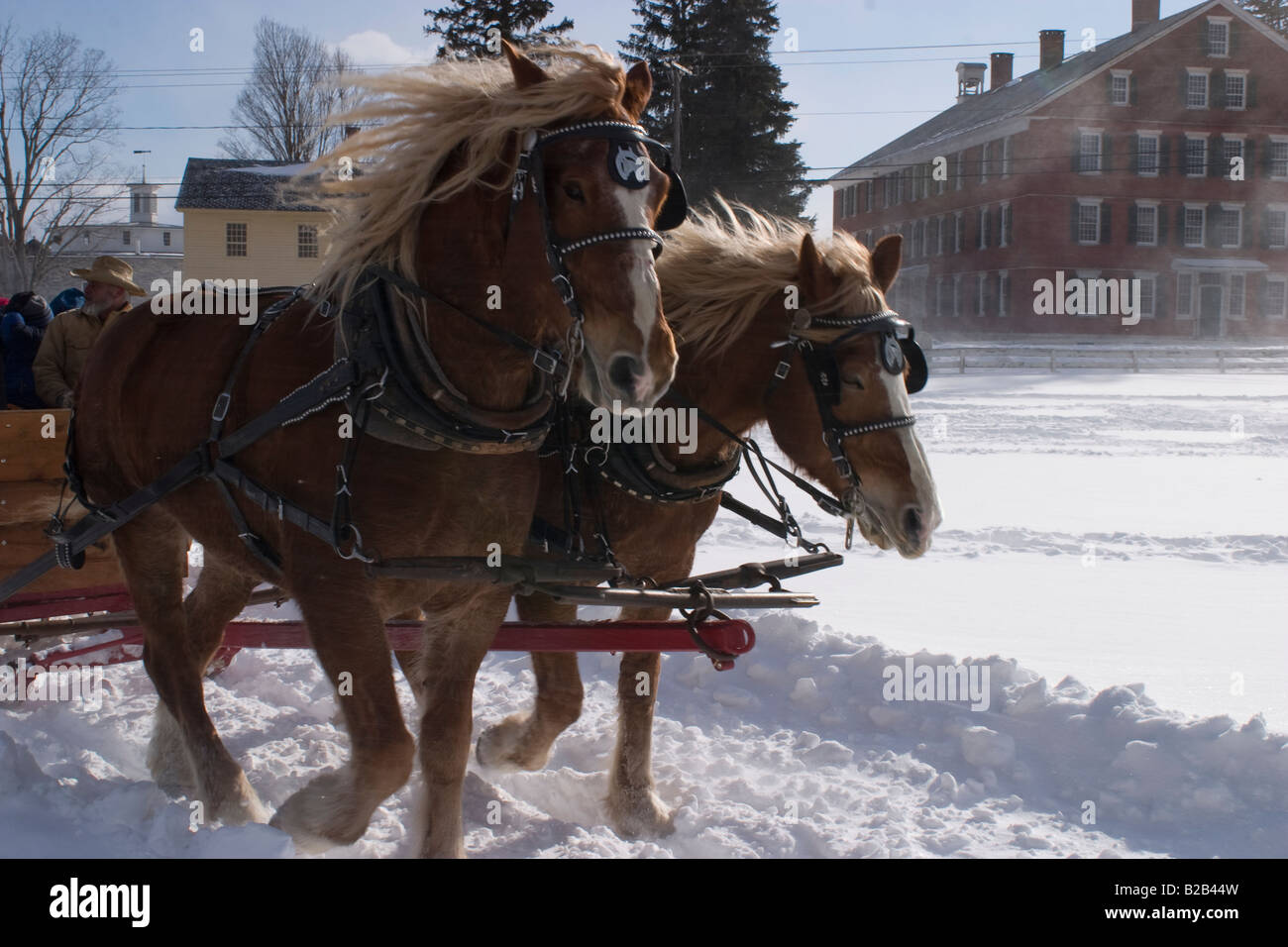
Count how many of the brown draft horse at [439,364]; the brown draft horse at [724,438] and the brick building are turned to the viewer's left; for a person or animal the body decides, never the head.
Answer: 0

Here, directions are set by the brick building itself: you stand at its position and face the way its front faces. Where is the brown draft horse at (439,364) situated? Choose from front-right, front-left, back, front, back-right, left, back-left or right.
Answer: front

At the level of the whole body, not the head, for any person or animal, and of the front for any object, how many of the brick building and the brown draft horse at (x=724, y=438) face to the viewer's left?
0

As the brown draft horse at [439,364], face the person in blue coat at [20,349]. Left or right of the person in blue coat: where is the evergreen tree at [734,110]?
right

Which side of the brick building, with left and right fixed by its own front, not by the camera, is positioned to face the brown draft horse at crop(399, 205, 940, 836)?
front

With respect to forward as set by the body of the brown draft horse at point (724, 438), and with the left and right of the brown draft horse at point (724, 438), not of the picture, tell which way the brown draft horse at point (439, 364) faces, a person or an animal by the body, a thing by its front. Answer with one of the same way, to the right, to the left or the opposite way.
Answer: the same way

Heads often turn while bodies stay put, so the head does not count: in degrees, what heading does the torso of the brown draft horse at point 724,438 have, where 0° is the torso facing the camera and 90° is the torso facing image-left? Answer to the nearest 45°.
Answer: approximately 315°

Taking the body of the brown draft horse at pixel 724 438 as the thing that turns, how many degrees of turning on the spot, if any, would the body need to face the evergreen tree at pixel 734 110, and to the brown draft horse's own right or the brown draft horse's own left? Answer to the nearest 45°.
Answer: approximately 135° to the brown draft horse's own left

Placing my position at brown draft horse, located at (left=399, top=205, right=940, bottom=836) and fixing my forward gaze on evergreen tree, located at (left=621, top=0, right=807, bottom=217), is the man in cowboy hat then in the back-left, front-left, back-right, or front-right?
front-left

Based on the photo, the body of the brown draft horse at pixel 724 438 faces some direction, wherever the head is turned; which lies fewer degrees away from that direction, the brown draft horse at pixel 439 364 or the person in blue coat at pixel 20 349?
the brown draft horse

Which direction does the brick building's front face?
toward the camera

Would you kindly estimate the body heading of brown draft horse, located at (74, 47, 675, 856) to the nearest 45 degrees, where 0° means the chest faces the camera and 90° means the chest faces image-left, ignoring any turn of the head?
approximately 315°

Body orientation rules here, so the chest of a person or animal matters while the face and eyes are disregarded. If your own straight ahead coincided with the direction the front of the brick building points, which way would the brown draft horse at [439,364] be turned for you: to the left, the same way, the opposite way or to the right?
to the left
